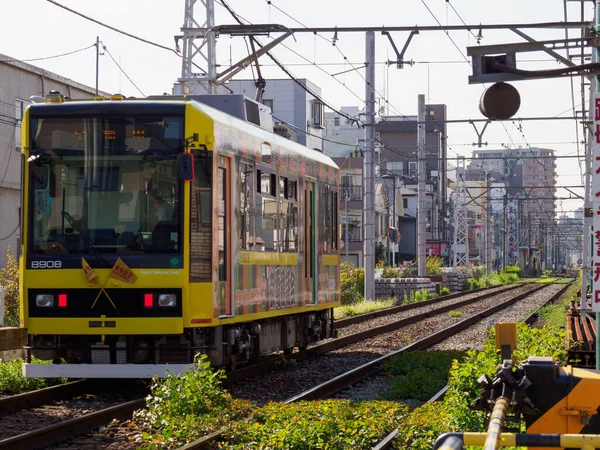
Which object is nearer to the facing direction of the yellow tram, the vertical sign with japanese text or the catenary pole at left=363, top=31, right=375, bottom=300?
the vertical sign with japanese text

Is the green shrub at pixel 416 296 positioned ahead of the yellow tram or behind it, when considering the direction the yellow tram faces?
behind

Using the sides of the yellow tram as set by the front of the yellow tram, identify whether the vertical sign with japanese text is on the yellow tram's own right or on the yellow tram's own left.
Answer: on the yellow tram's own left

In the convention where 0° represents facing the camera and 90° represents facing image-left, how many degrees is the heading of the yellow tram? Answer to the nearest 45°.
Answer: approximately 45°

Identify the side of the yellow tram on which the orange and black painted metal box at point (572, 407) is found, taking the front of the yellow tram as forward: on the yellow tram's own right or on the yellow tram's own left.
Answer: on the yellow tram's own left

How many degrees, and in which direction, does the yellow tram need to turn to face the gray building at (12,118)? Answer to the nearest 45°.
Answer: approximately 135° to its right

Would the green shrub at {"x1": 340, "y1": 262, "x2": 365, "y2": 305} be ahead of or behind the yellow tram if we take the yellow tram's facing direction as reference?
behind
